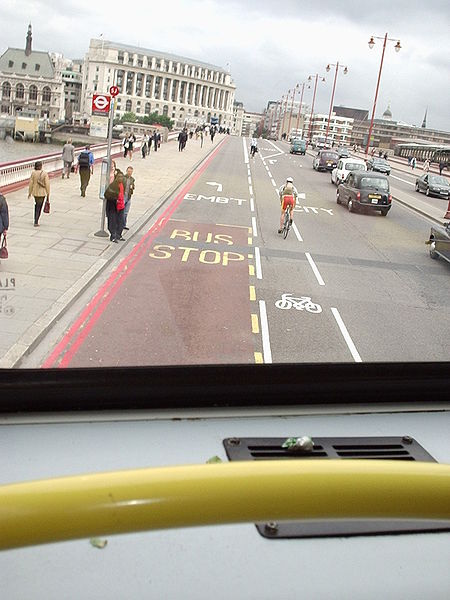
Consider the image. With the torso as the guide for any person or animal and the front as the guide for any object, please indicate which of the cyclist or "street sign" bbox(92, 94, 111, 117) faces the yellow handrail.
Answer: the street sign

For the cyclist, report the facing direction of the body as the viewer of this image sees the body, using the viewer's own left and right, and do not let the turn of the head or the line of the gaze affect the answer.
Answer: facing away from the viewer

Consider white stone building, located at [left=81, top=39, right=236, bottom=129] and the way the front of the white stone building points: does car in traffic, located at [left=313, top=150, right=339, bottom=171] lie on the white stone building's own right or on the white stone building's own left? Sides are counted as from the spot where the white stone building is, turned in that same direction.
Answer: on the white stone building's own left

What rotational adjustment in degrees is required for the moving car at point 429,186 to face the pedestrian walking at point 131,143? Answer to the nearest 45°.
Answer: approximately 90° to its right

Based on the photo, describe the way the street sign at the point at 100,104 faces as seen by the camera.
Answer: facing the viewer

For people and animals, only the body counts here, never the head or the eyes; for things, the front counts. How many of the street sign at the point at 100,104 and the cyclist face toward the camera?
1

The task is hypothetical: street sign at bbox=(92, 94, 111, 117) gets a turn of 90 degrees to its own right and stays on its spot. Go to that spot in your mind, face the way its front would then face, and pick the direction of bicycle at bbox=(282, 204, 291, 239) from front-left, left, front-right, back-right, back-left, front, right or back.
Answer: back-right

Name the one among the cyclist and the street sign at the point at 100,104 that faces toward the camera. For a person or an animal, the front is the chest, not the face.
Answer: the street sign

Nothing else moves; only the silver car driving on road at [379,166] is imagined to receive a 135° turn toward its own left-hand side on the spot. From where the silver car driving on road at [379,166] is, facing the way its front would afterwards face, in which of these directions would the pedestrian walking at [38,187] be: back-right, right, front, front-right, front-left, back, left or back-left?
back-left

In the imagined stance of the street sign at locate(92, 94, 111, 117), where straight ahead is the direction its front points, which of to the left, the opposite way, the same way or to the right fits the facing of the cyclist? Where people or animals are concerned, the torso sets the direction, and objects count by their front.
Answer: the opposite way

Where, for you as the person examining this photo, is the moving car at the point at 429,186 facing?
facing the viewer and to the right of the viewer
